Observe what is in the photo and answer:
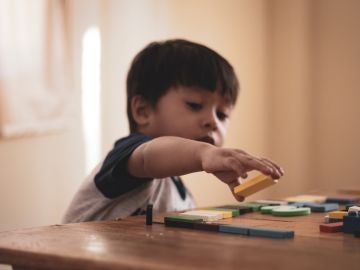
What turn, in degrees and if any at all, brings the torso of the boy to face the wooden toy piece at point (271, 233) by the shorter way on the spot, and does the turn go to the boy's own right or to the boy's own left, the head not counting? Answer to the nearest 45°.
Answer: approximately 45° to the boy's own right

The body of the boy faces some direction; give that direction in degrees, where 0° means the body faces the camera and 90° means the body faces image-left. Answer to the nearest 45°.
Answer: approximately 315°
